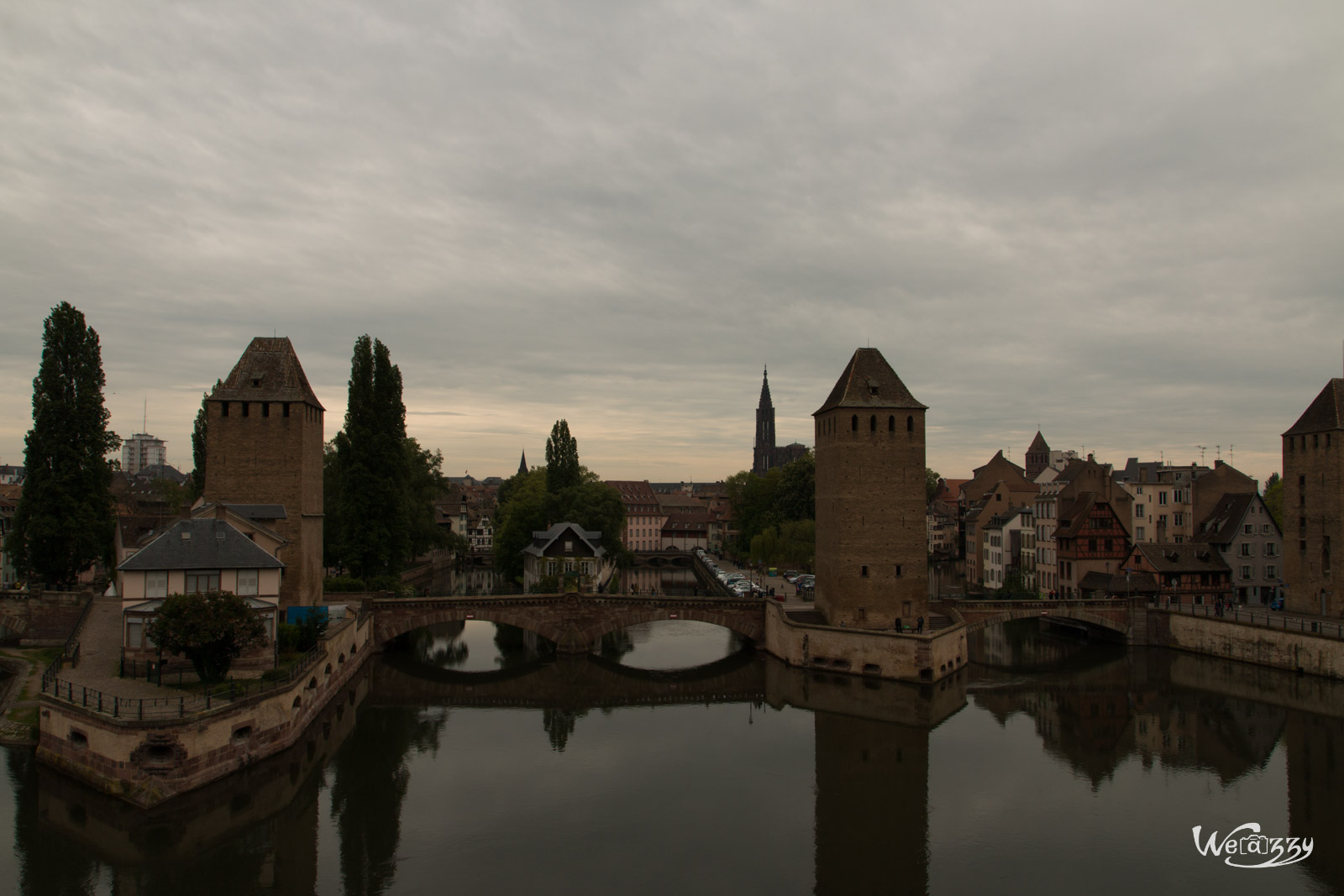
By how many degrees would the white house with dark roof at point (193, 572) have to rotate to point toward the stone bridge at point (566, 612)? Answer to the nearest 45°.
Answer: approximately 135° to its left

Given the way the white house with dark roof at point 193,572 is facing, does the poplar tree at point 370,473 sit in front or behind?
behind

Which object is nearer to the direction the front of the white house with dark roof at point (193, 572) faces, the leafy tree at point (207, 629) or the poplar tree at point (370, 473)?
the leafy tree

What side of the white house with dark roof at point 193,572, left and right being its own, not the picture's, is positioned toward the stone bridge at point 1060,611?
left

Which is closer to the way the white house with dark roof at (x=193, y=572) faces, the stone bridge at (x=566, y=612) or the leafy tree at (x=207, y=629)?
the leafy tree

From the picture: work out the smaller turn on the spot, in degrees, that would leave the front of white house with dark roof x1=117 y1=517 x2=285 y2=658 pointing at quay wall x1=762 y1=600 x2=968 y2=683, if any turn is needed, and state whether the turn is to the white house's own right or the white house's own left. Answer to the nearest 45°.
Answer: approximately 90° to the white house's own left

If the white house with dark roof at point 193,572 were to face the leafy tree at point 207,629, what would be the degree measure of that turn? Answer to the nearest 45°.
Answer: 0° — it already faces it

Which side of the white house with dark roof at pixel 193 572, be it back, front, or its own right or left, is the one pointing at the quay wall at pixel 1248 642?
left

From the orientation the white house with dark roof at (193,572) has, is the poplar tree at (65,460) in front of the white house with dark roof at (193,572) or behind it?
behind

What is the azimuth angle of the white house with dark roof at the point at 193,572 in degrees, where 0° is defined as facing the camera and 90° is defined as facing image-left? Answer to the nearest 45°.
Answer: approximately 0°

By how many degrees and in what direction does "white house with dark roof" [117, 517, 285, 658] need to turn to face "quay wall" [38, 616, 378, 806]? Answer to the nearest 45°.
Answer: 0° — it already faces it

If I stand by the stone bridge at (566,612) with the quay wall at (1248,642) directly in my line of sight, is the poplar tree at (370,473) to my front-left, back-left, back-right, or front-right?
back-left

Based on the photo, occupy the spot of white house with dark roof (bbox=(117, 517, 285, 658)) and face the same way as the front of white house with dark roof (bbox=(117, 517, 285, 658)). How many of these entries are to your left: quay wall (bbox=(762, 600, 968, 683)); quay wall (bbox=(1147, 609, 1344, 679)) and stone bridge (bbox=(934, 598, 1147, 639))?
3
